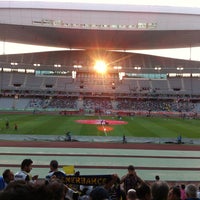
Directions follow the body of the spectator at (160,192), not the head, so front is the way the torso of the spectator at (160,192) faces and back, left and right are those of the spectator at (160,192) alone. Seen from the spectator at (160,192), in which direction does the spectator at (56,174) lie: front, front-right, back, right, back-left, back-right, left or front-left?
front-left

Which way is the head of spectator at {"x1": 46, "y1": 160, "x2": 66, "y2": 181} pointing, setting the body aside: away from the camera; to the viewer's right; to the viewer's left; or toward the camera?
away from the camera

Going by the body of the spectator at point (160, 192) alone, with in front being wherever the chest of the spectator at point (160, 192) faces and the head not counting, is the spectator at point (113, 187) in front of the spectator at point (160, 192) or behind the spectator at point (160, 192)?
in front

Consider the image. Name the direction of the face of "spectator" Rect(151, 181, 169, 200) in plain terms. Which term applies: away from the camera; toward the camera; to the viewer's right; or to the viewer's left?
away from the camera

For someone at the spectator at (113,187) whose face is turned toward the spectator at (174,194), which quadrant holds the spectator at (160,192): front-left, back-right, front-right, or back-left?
front-right

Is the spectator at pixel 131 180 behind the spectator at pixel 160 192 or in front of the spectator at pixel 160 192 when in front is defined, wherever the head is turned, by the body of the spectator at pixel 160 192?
in front

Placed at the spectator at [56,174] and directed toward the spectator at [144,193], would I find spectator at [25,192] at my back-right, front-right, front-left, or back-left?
front-right

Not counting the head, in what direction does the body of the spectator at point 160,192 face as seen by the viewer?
away from the camera
